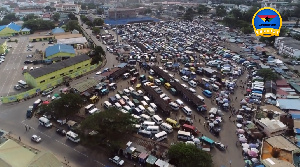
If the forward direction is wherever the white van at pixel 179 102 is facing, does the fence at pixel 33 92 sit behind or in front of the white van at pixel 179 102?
behind

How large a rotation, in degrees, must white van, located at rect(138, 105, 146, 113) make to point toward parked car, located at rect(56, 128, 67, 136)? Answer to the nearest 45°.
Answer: approximately 90° to its right

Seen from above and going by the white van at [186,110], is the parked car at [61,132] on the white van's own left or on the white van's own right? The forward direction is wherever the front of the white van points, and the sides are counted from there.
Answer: on the white van's own right

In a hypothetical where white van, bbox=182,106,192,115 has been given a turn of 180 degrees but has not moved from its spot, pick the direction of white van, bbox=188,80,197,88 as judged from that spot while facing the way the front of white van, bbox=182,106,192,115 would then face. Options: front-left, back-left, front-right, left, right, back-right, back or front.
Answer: front-right

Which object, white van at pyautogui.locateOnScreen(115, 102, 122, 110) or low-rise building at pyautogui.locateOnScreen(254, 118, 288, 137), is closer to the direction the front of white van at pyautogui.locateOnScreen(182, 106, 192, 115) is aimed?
the low-rise building

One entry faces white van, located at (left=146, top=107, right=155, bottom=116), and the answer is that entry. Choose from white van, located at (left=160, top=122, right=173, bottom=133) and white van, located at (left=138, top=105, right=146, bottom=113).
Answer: white van, located at (left=138, top=105, right=146, bottom=113)

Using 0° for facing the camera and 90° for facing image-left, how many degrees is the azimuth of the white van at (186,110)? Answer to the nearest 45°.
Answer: approximately 315°
